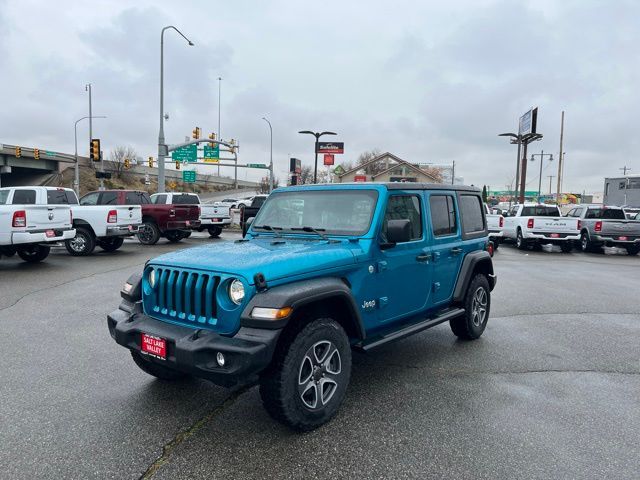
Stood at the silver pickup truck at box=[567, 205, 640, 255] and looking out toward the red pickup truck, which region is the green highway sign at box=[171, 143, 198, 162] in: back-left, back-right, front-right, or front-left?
front-right

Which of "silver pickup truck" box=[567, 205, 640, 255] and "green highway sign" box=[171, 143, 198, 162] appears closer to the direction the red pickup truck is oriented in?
the green highway sign

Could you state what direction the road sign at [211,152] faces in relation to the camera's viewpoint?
facing the viewer

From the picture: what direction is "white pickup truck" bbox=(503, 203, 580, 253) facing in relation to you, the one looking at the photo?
facing away from the viewer and to the left of the viewer

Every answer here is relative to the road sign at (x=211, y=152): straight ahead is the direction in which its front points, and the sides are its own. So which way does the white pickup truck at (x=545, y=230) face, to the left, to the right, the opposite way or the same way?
the opposite way

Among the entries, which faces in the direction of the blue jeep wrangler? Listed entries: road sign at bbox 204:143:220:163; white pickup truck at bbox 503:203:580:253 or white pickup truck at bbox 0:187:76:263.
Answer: the road sign

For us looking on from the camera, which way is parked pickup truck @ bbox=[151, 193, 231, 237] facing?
facing away from the viewer and to the left of the viewer

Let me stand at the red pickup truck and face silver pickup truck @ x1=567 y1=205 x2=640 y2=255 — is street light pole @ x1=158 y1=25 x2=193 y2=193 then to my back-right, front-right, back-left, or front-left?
back-left

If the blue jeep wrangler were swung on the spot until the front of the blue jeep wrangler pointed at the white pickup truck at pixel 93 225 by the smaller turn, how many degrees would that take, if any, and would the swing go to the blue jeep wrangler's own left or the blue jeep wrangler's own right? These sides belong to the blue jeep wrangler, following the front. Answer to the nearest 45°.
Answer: approximately 90° to the blue jeep wrangler's own right

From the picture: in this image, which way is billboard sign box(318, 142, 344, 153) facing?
toward the camera

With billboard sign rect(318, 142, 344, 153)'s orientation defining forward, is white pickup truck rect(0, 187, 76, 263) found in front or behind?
in front

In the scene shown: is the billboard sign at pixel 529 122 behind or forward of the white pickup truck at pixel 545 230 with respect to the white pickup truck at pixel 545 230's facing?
forward

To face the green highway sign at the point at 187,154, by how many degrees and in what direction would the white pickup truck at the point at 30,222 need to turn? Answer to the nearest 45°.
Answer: approximately 45° to its right

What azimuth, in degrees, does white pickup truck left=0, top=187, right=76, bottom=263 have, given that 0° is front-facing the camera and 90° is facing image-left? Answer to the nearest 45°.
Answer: approximately 135°

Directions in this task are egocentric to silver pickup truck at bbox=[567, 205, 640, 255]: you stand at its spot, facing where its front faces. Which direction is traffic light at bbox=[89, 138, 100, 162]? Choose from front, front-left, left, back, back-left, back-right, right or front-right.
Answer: front-left

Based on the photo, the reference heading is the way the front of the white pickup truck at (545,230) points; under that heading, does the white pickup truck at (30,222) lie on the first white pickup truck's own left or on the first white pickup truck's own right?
on the first white pickup truck's own left

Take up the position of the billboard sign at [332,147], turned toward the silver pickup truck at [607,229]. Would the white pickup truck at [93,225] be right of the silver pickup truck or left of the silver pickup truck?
right
